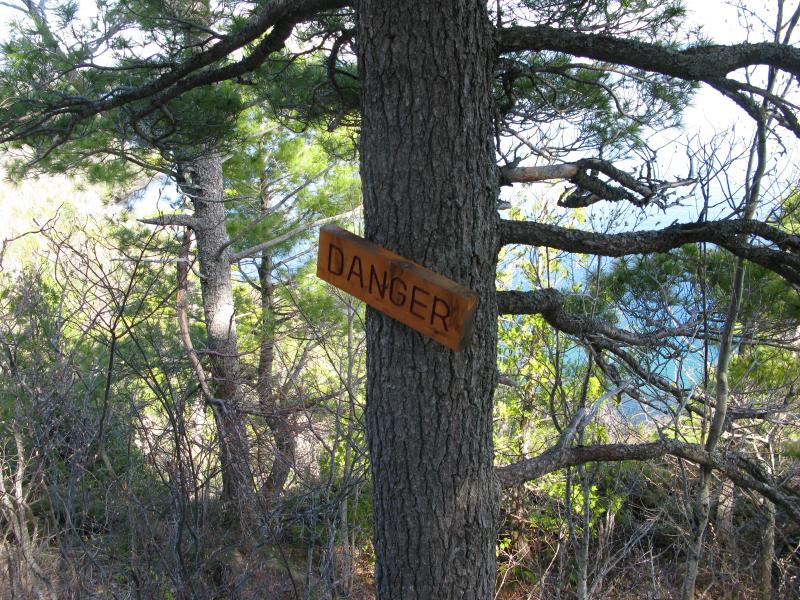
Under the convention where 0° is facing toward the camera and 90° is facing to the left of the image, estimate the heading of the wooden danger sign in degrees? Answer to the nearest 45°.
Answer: approximately 45°

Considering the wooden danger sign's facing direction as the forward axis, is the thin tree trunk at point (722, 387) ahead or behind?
behind

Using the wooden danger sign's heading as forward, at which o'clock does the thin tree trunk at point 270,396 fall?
The thin tree trunk is roughly at 4 o'clock from the wooden danger sign.

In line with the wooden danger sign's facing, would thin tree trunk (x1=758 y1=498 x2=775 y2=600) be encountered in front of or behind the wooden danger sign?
behind
